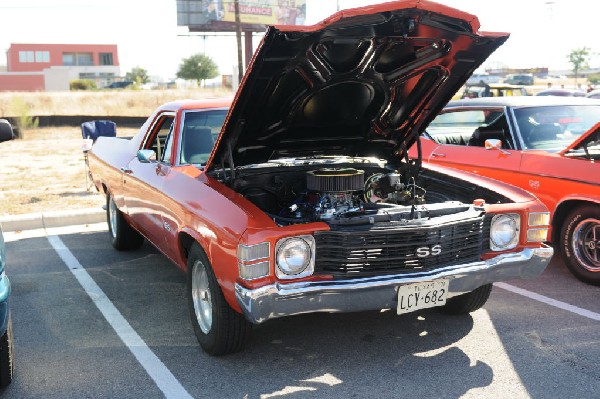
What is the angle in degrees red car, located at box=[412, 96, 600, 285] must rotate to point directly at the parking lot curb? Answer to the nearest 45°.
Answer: approximately 135° to its right

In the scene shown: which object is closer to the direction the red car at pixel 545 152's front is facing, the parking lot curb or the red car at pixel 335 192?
the red car

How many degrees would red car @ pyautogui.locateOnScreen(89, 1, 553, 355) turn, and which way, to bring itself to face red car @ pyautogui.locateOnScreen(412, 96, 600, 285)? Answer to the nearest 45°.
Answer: approximately 90° to its left

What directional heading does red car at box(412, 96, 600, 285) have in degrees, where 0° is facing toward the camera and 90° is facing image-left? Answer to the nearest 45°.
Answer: approximately 315°

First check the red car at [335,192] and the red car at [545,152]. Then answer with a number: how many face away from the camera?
0

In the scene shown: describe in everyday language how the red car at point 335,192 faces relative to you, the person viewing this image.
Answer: facing the viewer and to the right of the viewer

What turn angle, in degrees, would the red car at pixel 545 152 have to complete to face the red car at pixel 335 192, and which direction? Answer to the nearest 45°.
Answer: approximately 90° to its right
